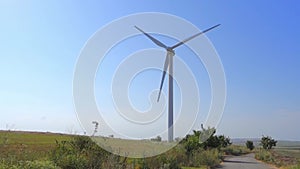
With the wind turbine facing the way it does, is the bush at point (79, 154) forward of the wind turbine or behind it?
forward

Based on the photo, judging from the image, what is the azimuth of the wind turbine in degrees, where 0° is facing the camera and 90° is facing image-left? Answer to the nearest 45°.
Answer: approximately 45°
